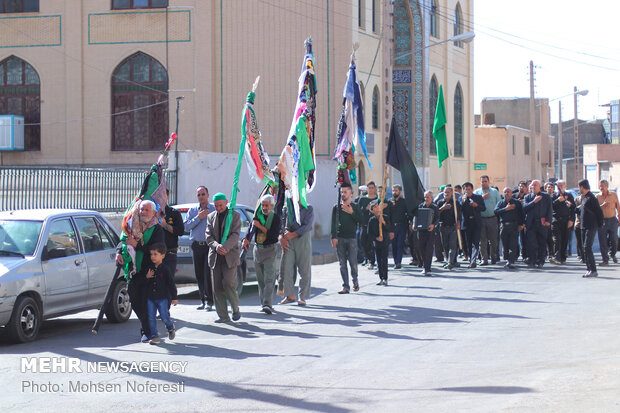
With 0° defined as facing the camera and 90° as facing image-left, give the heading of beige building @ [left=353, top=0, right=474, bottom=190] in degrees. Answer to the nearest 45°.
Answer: approximately 315°

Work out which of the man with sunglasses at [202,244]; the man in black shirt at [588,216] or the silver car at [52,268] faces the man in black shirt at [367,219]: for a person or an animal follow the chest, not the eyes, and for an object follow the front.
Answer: the man in black shirt at [588,216]

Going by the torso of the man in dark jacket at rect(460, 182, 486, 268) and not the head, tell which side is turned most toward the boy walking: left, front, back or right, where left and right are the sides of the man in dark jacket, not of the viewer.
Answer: front

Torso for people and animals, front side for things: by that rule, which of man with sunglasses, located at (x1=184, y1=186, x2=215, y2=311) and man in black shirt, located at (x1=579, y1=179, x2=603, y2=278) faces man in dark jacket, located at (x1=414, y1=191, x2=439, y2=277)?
the man in black shirt

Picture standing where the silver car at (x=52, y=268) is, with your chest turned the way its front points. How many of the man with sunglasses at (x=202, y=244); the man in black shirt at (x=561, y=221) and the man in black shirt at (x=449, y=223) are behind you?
3

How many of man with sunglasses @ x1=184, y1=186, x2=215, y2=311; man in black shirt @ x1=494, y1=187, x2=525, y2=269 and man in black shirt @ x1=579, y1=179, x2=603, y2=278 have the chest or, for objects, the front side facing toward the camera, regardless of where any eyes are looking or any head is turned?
2

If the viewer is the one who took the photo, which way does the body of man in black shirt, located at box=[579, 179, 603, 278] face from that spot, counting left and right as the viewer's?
facing to the left of the viewer

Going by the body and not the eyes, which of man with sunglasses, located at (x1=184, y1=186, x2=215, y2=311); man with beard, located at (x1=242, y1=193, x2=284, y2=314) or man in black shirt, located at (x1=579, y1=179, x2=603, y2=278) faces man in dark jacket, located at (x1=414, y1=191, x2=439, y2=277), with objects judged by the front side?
the man in black shirt

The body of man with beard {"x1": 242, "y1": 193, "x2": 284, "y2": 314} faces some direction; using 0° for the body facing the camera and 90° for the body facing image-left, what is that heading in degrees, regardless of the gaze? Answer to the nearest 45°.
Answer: approximately 0°
